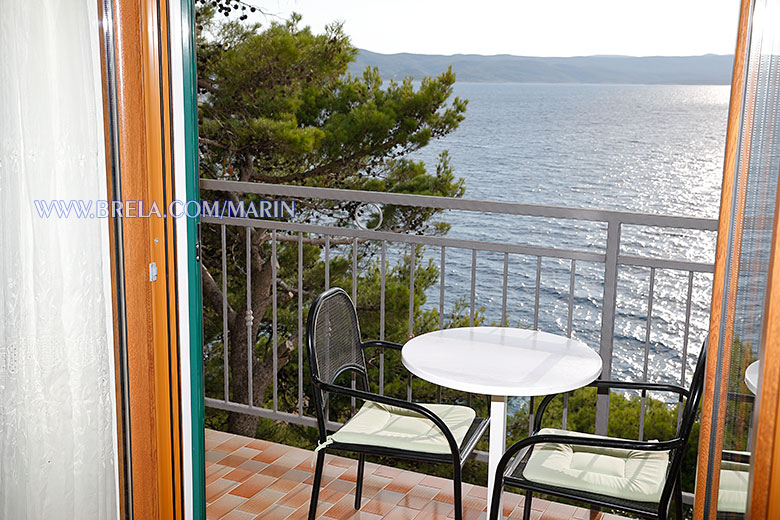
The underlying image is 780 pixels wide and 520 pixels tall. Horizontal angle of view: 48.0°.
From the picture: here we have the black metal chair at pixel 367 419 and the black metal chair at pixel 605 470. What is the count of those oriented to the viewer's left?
1

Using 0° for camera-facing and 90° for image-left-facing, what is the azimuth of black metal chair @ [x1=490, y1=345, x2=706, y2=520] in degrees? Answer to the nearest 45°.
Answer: approximately 90°

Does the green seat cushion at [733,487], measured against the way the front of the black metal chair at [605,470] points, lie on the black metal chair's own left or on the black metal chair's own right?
on the black metal chair's own left

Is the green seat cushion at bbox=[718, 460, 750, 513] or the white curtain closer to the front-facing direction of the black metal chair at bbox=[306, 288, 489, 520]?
the green seat cushion

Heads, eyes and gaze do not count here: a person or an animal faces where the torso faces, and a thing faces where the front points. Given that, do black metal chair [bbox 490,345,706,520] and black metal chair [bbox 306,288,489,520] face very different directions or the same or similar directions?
very different directions

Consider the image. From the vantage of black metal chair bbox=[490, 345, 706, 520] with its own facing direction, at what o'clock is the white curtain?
The white curtain is roughly at 11 o'clock from the black metal chair.

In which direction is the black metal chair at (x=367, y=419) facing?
to the viewer's right

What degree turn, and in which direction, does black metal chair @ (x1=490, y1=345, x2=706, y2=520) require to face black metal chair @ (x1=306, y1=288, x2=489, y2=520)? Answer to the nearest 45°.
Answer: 0° — it already faces it
